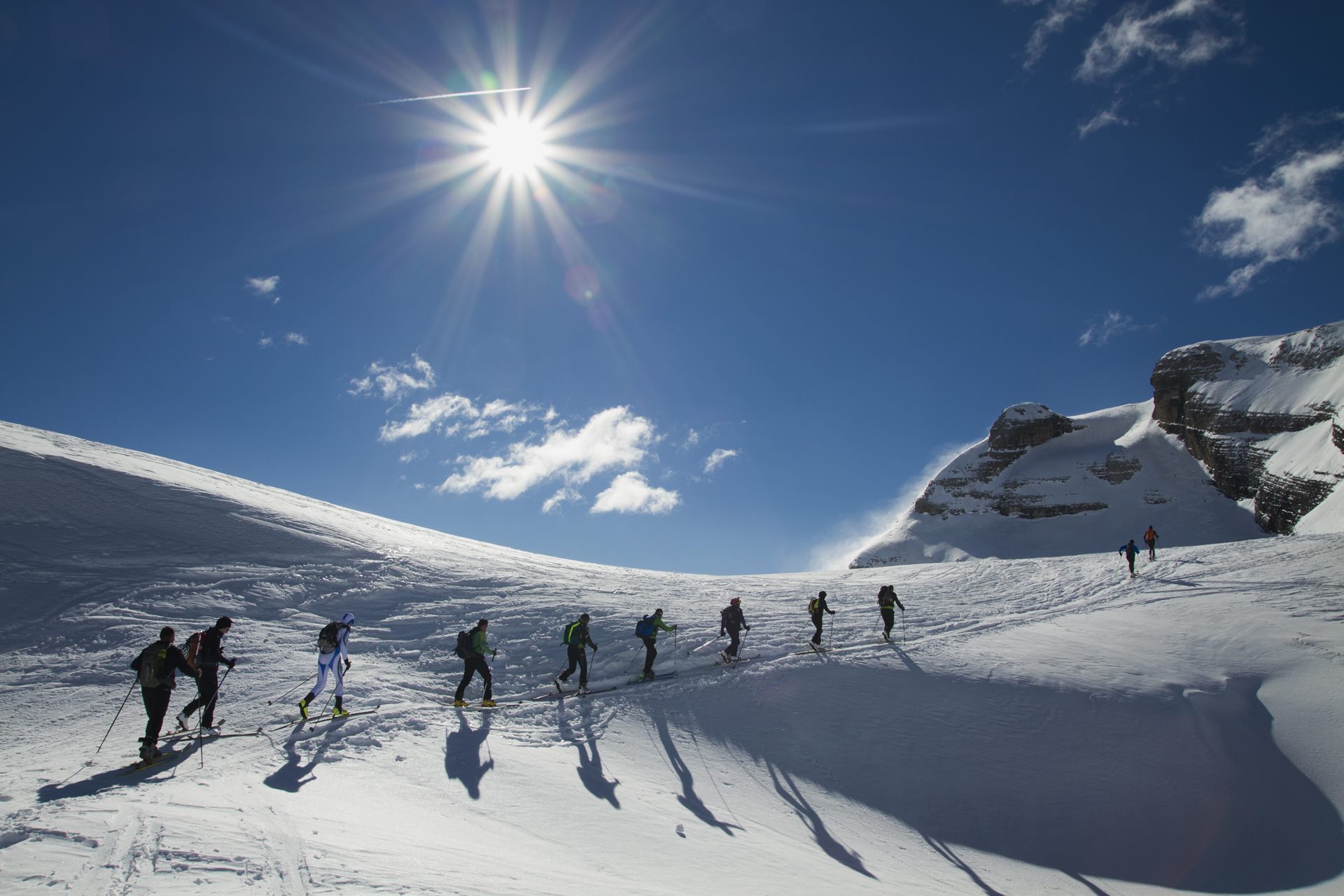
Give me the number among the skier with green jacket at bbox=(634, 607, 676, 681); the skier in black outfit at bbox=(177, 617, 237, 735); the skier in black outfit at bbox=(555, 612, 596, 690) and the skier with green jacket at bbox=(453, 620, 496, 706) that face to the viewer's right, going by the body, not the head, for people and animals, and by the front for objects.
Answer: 4

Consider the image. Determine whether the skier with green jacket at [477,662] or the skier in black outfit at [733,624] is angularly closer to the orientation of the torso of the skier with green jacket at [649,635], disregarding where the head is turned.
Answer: the skier in black outfit

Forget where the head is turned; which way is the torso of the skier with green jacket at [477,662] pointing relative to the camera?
to the viewer's right

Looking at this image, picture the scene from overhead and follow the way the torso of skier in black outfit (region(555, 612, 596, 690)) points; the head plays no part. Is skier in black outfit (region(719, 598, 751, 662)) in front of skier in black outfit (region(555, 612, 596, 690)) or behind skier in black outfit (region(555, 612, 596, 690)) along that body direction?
in front

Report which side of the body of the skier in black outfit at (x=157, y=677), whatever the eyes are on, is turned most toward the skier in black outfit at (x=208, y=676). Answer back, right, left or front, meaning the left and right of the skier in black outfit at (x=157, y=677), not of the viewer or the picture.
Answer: front

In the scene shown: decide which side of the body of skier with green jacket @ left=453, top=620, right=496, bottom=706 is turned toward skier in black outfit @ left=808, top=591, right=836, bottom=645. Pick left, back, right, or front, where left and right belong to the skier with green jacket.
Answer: front

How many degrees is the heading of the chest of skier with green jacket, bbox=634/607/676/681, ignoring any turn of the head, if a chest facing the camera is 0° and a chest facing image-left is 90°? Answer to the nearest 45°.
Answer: approximately 270°

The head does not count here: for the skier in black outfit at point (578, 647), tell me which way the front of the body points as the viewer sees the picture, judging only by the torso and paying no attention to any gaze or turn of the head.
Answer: to the viewer's right

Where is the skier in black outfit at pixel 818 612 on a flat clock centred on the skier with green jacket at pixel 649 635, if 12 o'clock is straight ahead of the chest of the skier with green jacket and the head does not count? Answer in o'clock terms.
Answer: The skier in black outfit is roughly at 11 o'clock from the skier with green jacket.

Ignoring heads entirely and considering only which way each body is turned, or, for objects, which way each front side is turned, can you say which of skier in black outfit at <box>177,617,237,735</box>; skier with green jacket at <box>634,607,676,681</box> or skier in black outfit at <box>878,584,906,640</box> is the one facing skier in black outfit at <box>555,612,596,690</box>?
skier in black outfit at <box>177,617,237,735</box>

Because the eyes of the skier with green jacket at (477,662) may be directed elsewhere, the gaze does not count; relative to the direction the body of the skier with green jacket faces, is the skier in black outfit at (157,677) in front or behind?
behind

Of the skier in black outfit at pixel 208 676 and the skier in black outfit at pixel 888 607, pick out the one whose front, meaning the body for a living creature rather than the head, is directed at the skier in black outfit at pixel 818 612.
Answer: the skier in black outfit at pixel 208 676

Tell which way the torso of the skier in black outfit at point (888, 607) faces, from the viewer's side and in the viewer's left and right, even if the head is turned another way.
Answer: facing away from the viewer and to the right of the viewer

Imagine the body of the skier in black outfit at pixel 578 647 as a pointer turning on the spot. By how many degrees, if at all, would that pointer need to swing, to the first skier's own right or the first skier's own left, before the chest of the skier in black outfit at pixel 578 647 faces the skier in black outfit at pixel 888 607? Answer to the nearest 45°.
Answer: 0° — they already face them

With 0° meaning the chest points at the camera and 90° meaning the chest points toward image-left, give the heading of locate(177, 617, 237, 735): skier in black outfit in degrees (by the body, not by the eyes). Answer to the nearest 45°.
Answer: approximately 270°

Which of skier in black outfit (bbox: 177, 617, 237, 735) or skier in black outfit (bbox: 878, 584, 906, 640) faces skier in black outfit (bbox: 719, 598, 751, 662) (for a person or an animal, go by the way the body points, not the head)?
skier in black outfit (bbox: 177, 617, 237, 735)
